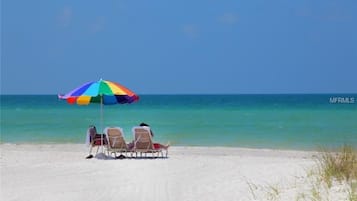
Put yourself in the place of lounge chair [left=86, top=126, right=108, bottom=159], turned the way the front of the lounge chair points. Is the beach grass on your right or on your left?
on your right

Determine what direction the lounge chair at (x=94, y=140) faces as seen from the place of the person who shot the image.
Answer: facing away from the viewer and to the right of the viewer

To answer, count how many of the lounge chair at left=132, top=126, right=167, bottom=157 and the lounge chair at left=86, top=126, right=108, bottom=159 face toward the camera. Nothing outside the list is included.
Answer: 0

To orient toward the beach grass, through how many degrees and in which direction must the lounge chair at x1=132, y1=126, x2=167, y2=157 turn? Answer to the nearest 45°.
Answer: approximately 90° to its right

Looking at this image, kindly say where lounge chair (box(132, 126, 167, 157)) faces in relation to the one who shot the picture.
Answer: facing away from the viewer and to the right of the viewer

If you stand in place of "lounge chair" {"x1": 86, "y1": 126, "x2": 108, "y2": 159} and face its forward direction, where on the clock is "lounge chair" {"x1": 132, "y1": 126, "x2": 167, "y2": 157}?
"lounge chair" {"x1": 132, "y1": 126, "x2": 167, "y2": 157} is roughly at 2 o'clock from "lounge chair" {"x1": 86, "y1": 126, "x2": 108, "y2": 159}.

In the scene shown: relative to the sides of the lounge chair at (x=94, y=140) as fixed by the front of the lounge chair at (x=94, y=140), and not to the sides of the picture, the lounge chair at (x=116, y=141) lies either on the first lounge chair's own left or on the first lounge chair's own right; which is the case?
on the first lounge chair's own right

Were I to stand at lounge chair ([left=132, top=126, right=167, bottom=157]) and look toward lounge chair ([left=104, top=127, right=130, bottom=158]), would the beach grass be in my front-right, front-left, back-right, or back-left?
back-left

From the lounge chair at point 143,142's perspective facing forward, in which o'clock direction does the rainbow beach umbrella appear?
The rainbow beach umbrella is roughly at 8 o'clock from the lounge chair.

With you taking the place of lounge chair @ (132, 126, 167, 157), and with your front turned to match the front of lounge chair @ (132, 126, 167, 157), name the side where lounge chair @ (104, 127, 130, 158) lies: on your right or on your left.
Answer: on your left

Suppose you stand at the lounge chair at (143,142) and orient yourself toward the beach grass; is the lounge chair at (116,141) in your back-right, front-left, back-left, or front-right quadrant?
back-right
